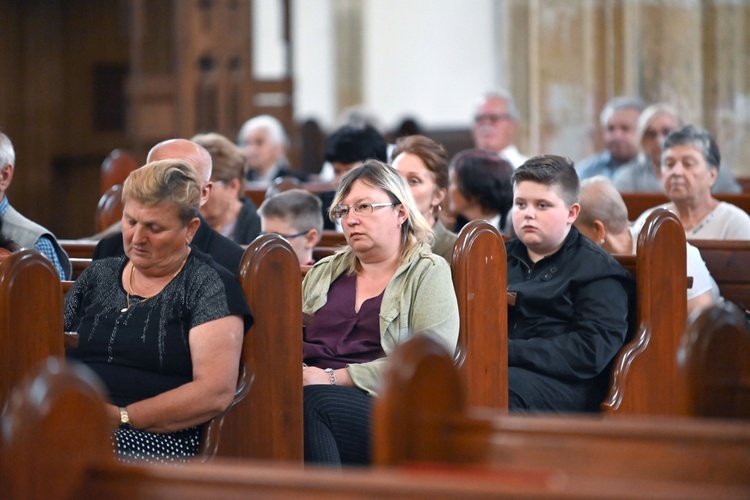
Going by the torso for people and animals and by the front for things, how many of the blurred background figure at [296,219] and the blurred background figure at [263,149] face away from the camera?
0

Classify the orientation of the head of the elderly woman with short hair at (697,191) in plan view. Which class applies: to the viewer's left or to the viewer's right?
to the viewer's left

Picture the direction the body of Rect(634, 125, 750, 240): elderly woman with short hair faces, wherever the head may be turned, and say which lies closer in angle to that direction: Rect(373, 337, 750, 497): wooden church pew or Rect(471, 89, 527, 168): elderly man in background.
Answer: the wooden church pew

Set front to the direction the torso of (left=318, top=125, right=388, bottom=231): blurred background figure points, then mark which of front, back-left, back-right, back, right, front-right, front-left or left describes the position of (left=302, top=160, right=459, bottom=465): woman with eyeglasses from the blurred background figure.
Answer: front-left

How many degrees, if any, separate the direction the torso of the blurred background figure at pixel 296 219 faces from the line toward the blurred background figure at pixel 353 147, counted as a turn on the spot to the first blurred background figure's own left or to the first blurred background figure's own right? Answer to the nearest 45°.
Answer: approximately 135° to the first blurred background figure's own right

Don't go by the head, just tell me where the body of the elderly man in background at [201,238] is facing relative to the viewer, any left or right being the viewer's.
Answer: facing the viewer and to the left of the viewer

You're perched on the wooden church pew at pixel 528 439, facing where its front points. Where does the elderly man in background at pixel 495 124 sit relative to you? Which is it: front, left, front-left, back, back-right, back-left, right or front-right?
back-right

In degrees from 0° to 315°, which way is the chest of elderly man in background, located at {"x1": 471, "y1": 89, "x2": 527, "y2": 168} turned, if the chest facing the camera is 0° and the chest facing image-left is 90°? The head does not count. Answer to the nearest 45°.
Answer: approximately 45°

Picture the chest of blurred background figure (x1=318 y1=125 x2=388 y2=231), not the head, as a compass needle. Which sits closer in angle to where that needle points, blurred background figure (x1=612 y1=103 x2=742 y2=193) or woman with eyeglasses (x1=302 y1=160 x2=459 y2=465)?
the woman with eyeglasses

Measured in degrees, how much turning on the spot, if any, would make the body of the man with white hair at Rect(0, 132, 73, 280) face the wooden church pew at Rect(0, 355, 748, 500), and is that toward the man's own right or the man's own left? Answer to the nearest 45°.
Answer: approximately 45° to the man's own left

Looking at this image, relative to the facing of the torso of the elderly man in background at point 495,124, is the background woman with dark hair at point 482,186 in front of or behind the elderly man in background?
in front

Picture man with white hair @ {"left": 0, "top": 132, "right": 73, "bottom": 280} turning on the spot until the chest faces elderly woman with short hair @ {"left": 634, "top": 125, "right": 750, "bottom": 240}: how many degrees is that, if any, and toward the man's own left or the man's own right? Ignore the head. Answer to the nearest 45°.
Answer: approximately 135° to the man's own left

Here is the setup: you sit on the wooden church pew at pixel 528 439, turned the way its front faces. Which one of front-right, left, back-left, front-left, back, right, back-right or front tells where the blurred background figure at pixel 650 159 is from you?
back-right

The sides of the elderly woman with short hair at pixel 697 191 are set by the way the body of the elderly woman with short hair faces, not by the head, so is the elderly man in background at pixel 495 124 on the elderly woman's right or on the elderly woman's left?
on the elderly woman's right
